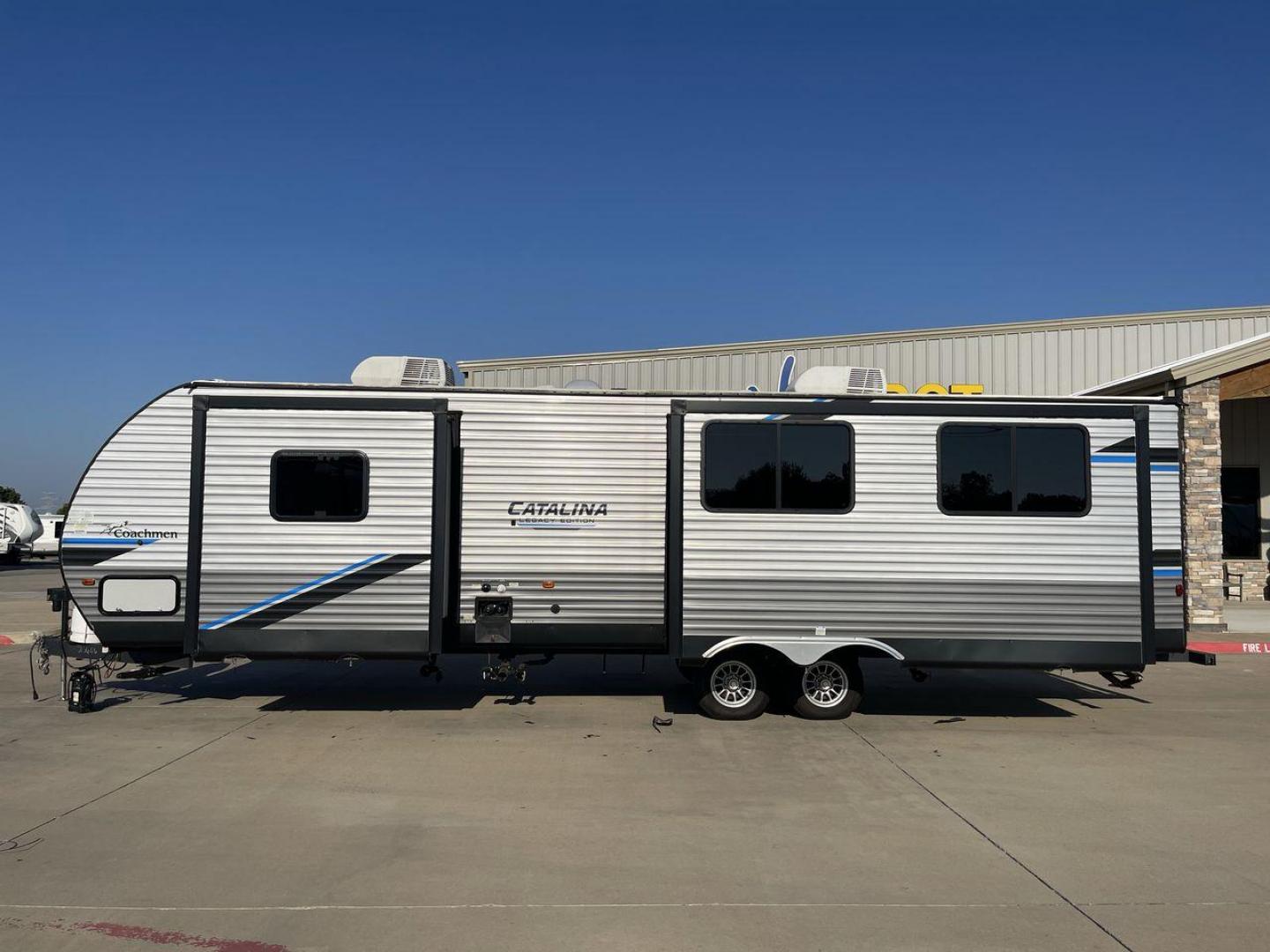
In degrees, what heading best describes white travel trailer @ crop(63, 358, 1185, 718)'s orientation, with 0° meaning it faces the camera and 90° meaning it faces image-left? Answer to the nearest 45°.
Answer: approximately 90°

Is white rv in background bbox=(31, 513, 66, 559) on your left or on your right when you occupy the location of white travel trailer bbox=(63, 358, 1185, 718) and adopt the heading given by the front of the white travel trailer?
on your right

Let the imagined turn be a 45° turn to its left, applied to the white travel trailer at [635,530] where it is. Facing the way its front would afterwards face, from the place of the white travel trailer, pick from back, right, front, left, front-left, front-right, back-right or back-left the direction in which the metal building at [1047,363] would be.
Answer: back

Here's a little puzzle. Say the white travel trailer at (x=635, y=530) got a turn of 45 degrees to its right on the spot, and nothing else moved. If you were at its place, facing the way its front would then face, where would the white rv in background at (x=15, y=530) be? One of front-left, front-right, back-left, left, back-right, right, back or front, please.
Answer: front
